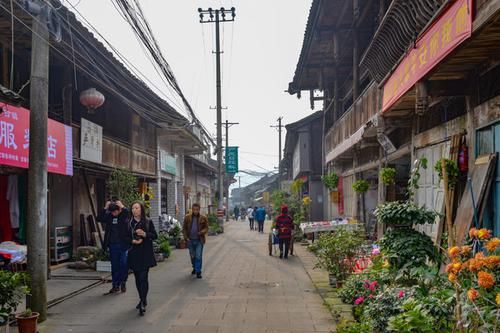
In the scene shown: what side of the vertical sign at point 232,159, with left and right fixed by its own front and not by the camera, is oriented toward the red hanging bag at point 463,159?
front

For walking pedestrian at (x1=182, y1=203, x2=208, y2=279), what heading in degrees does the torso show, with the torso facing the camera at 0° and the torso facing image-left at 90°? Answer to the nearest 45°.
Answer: approximately 0°

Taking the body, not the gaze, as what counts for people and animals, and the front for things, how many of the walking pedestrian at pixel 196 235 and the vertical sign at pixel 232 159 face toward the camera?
2

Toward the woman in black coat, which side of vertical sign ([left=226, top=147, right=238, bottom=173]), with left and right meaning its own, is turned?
front

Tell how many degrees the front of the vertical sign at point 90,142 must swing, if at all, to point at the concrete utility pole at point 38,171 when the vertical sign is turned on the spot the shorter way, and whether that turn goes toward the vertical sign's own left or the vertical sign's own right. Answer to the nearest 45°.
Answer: approximately 45° to the vertical sign's own right

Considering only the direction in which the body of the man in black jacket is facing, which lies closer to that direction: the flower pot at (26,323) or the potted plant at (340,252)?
the flower pot
